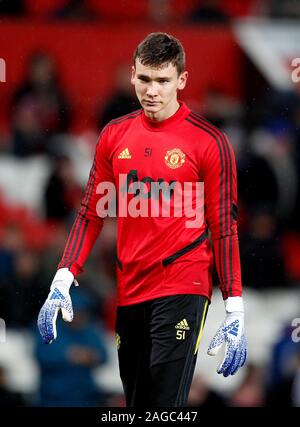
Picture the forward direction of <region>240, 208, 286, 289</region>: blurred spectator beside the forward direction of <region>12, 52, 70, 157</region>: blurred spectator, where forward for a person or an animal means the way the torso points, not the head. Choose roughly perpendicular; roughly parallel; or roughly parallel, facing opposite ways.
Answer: roughly parallel

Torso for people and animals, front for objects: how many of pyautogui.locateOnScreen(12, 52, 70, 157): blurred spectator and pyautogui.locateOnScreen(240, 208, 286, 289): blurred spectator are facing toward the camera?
2

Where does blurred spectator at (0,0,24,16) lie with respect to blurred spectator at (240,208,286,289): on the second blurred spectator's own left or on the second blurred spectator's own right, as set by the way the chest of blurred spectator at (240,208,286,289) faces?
on the second blurred spectator's own right

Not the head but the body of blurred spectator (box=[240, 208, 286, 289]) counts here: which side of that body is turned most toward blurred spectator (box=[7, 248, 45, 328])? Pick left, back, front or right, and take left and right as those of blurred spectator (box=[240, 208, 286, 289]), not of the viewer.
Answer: right

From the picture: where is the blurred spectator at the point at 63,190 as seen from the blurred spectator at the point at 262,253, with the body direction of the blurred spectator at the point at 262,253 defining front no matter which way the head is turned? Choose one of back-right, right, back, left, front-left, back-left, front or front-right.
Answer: right

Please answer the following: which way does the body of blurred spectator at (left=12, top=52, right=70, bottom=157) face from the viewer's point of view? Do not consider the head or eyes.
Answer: toward the camera

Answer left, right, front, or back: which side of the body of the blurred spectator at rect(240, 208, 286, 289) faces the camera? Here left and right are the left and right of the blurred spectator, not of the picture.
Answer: front

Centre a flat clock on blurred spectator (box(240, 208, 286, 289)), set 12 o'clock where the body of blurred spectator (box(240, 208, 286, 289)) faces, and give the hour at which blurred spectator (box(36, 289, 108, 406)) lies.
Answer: blurred spectator (box(36, 289, 108, 406)) is roughly at 2 o'clock from blurred spectator (box(240, 208, 286, 289)).

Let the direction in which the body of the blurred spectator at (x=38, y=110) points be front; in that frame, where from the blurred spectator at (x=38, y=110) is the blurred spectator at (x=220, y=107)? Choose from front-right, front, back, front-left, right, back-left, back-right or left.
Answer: left
